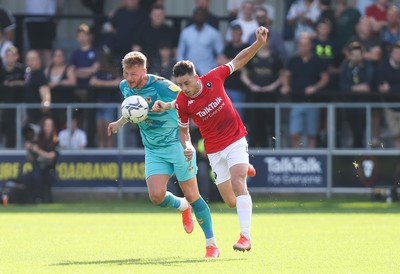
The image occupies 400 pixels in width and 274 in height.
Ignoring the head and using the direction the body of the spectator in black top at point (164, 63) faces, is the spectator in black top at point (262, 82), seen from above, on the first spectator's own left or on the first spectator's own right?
on the first spectator's own left

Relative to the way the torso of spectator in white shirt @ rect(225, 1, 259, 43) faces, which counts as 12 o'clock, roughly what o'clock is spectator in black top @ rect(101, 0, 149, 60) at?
The spectator in black top is roughly at 3 o'clock from the spectator in white shirt.

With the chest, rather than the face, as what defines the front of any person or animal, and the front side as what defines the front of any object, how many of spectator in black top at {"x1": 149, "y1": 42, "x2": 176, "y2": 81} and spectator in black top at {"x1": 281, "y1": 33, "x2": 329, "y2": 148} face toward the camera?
2

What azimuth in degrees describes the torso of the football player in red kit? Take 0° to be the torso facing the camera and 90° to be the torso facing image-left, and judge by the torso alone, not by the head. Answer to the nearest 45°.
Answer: approximately 45°

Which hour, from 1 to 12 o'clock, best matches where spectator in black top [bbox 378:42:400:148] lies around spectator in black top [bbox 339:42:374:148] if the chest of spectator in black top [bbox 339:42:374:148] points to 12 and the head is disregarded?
spectator in black top [bbox 378:42:400:148] is roughly at 9 o'clock from spectator in black top [bbox 339:42:374:148].

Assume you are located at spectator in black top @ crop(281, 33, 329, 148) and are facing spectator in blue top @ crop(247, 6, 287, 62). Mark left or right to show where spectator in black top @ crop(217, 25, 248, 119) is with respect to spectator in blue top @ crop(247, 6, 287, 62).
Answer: left

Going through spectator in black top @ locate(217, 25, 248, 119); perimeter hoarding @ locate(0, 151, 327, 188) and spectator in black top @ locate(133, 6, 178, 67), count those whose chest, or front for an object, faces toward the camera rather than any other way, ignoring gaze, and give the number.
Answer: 3

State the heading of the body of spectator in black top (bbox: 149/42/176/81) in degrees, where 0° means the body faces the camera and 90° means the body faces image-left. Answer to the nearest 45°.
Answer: approximately 0°

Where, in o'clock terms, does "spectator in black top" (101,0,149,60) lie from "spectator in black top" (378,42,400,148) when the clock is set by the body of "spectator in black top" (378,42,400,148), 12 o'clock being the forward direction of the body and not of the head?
"spectator in black top" (101,0,149,60) is roughly at 3 o'clock from "spectator in black top" (378,42,400,148).
